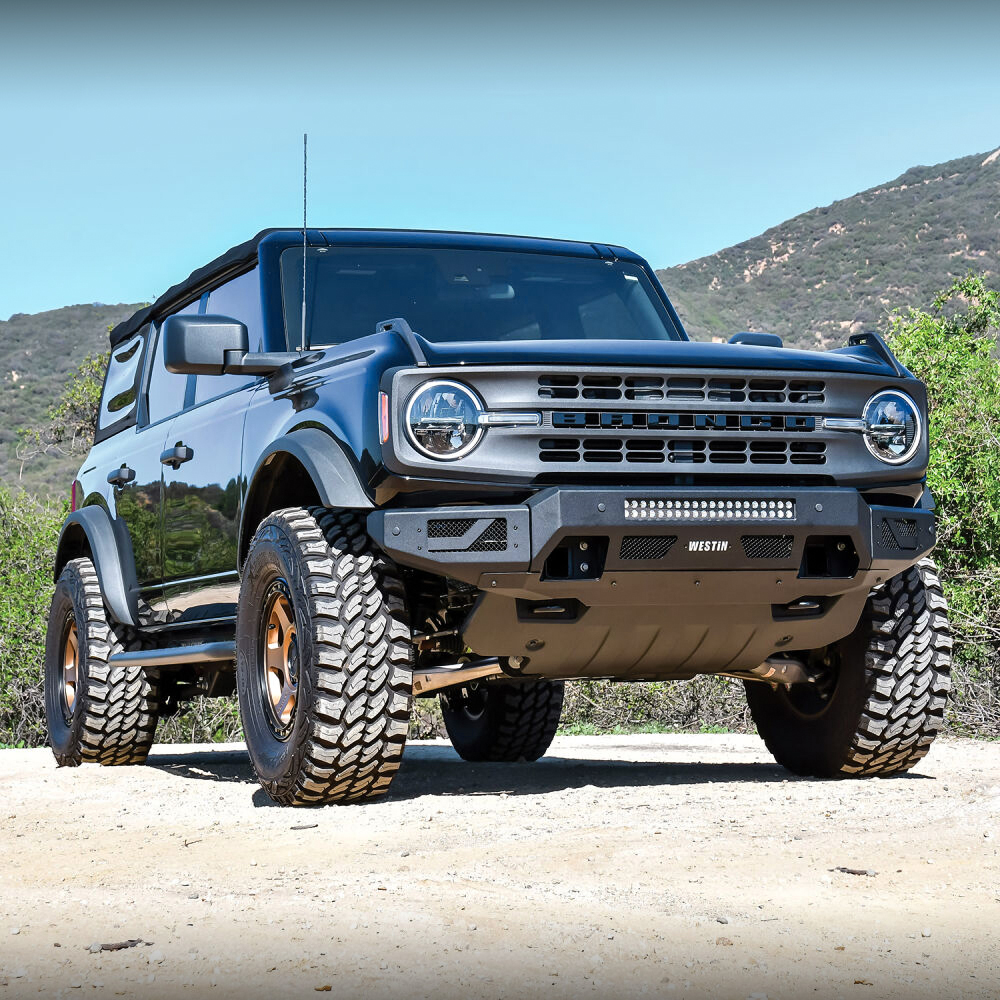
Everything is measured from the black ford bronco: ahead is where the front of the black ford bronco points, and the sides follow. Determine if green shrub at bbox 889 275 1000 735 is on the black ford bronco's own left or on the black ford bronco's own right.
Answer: on the black ford bronco's own left

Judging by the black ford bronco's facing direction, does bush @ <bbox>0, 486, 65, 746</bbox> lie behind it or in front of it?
behind

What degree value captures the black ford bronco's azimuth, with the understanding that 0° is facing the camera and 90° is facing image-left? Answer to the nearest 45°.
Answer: approximately 315°
